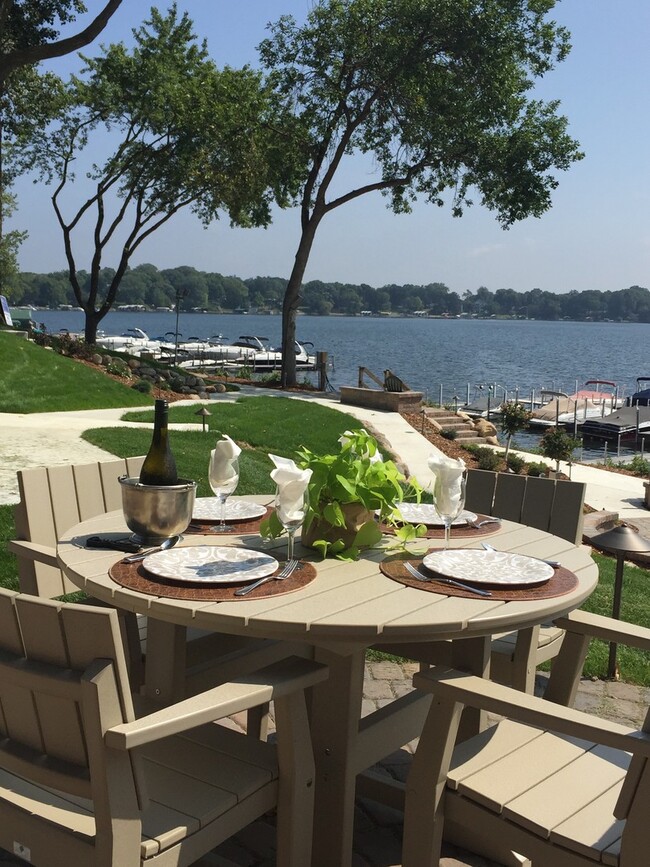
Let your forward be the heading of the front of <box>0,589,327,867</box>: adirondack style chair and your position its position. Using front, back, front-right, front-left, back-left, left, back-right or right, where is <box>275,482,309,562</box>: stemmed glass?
front

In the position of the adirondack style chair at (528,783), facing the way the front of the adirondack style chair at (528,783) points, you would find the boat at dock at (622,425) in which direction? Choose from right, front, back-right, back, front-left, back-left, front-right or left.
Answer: front-right

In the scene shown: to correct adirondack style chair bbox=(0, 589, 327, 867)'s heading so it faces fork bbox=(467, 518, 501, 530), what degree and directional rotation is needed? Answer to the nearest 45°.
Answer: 0° — it already faces it

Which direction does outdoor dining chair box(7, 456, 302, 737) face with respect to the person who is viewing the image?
facing the viewer and to the right of the viewer

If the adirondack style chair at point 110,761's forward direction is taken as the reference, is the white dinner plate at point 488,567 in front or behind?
in front

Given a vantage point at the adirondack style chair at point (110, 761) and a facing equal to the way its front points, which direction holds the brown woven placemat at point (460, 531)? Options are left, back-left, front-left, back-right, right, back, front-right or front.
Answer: front

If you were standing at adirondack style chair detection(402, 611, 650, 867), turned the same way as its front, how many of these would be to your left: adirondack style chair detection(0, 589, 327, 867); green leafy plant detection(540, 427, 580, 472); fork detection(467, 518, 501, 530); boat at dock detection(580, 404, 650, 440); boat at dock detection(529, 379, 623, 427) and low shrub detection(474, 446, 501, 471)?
1

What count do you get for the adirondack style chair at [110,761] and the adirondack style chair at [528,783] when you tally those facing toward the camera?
0

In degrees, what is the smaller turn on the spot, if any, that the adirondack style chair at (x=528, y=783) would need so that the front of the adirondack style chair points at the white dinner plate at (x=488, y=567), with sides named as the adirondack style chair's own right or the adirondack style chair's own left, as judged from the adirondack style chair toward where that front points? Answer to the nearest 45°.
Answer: approximately 45° to the adirondack style chair's own right

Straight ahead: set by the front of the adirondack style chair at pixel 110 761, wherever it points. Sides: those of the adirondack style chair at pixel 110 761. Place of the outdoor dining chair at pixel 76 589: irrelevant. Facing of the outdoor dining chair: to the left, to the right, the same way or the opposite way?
to the right

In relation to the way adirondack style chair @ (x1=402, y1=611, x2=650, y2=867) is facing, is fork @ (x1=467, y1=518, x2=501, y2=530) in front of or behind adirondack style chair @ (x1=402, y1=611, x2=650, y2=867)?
in front

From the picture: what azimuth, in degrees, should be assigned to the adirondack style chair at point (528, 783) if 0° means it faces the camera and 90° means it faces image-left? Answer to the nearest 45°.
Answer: approximately 135°

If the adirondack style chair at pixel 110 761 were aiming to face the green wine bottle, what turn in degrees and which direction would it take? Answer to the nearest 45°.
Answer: approximately 45° to its left

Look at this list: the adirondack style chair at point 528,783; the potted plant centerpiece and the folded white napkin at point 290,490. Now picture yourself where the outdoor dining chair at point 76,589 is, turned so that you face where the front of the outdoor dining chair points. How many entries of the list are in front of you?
3

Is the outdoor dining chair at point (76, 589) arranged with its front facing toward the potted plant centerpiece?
yes

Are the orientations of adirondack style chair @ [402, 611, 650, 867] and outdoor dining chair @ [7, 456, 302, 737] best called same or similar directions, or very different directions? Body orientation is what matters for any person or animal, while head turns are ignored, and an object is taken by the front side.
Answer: very different directions

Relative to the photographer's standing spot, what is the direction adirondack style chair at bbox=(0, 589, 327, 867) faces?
facing away from the viewer and to the right of the viewer
